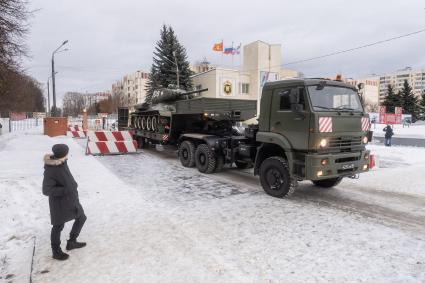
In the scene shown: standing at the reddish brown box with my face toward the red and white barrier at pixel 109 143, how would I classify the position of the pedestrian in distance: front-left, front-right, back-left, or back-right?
front-left

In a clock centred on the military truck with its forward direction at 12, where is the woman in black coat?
The woman in black coat is roughly at 3 o'clock from the military truck.

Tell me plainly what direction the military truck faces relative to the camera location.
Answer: facing the viewer and to the right of the viewer

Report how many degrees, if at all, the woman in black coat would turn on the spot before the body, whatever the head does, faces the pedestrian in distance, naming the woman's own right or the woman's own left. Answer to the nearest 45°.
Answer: approximately 45° to the woman's own left

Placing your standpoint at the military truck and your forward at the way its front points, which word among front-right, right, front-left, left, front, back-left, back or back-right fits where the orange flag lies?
back-left

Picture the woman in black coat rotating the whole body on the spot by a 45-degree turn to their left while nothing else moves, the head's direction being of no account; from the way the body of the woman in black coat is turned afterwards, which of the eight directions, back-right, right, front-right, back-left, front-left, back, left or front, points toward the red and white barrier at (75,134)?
front-left

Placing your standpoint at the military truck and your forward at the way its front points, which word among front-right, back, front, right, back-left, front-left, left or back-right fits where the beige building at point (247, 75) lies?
back-left

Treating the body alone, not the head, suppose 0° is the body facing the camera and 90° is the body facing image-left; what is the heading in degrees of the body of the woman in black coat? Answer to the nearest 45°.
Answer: approximately 270°

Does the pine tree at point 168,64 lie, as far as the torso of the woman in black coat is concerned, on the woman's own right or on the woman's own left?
on the woman's own left

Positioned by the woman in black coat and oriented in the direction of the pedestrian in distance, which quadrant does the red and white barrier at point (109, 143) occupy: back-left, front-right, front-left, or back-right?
front-left

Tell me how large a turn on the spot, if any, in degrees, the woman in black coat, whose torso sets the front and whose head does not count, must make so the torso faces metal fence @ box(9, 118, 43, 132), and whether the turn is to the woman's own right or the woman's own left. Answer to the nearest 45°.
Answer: approximately 90° to the woman's own left

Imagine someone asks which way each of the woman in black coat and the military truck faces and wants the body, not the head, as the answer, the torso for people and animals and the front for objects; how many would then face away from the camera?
0

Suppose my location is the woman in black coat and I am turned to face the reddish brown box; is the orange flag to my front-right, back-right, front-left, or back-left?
front-right

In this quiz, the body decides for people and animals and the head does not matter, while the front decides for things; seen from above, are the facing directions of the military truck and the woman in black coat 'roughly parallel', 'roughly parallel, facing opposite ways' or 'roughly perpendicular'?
roughly perpendicular

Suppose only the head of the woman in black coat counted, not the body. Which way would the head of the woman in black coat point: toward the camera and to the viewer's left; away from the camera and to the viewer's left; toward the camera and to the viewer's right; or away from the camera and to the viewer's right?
away from the camera and to the viewer's right
